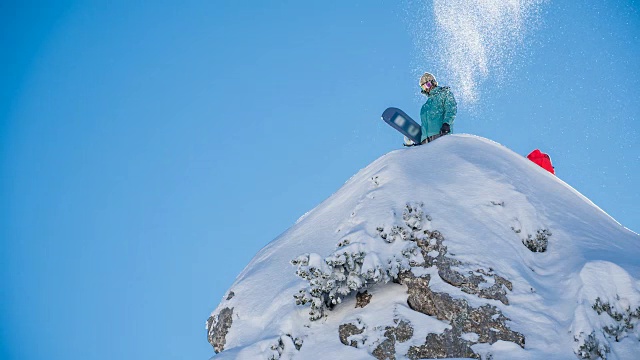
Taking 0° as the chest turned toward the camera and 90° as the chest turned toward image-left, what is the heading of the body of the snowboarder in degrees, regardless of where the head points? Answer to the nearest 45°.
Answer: approximately 45°
